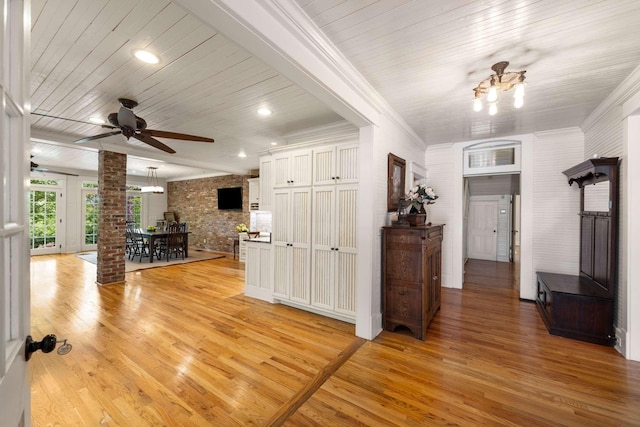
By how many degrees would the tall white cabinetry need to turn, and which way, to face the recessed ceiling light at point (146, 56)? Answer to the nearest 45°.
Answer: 0° — it already faces it

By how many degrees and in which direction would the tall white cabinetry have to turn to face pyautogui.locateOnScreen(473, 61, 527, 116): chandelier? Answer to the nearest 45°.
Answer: approximately 90° to its left

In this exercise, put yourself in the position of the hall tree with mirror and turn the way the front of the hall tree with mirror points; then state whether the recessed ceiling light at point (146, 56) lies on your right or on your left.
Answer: on your left

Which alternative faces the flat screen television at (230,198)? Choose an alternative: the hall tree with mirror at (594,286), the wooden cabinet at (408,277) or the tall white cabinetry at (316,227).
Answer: the hall tree with mirror

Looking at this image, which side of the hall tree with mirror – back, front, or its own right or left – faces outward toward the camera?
left

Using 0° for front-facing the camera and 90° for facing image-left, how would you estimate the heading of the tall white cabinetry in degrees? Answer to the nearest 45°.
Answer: approximately 45°

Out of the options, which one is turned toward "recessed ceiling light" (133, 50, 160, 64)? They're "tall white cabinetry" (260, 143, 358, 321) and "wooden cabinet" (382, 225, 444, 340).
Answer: the tall white cabinetry

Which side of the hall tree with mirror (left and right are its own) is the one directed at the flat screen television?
front

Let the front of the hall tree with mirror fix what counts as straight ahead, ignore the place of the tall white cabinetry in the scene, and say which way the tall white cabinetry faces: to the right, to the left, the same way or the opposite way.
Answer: to the left
